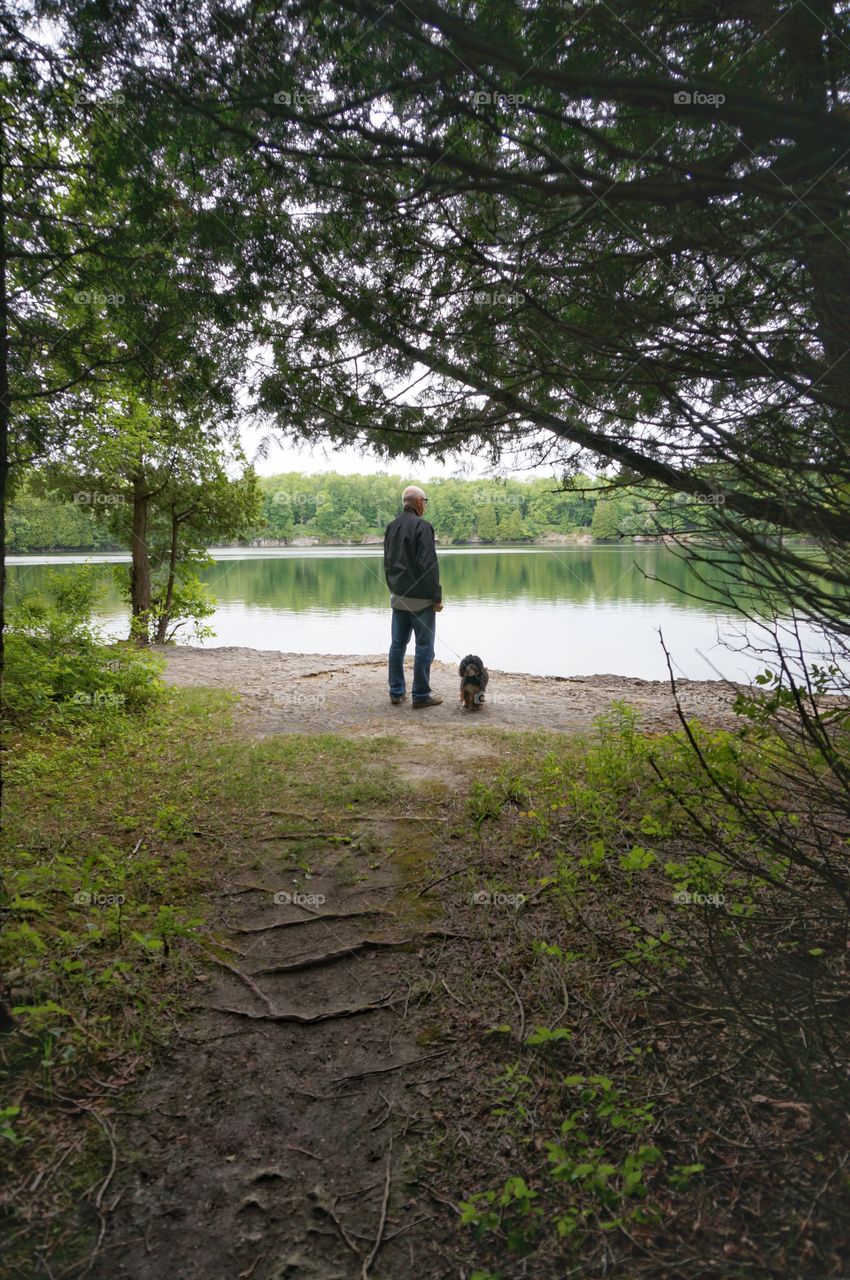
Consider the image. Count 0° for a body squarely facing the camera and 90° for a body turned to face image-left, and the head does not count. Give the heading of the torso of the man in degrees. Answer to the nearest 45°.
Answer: approximately 225°

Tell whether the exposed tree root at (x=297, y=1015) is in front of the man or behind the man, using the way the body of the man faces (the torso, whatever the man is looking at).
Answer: behind

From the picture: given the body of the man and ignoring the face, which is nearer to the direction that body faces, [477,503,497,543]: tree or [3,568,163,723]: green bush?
the tree

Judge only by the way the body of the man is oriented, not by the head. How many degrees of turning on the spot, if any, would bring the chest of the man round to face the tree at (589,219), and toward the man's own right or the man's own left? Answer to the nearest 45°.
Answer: approximately 135° to the man's own right

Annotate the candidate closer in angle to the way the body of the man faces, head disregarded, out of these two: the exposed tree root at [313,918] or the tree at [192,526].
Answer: the tree

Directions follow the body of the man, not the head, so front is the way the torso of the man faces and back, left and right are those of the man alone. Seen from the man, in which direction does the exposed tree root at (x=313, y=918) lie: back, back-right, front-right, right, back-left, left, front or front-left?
back-right

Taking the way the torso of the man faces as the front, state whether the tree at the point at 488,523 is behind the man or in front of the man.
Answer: in front

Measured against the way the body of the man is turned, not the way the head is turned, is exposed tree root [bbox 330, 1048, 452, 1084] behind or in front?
behind

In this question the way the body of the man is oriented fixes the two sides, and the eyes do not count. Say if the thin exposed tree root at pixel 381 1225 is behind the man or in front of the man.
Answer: behind

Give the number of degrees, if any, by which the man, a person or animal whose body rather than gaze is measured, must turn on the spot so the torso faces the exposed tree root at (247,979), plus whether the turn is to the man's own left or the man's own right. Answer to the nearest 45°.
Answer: approximately 135° to the man's own right

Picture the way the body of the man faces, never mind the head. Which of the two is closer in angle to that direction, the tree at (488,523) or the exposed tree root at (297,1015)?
the tree

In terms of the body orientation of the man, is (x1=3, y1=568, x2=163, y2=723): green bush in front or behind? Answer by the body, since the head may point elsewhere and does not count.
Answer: behind

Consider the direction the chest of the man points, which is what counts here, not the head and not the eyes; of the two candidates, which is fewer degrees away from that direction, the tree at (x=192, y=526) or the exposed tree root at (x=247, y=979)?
the tree
